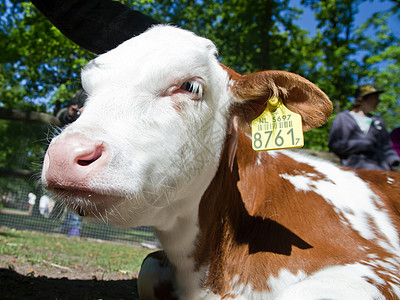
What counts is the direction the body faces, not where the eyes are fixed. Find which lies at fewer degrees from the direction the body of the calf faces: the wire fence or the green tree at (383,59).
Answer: the wire fence

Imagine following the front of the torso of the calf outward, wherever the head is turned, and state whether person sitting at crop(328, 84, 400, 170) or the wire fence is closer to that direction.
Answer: the wire fence

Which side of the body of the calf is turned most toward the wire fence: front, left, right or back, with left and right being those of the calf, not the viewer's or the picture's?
right

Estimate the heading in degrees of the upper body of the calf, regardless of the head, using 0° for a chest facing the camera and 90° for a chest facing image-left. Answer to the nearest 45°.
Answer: approximately 45°

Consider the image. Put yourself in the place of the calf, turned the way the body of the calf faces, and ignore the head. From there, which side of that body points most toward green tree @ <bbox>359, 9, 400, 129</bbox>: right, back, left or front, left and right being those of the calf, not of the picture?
back

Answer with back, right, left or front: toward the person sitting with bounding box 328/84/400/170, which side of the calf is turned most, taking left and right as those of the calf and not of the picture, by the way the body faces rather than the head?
back
